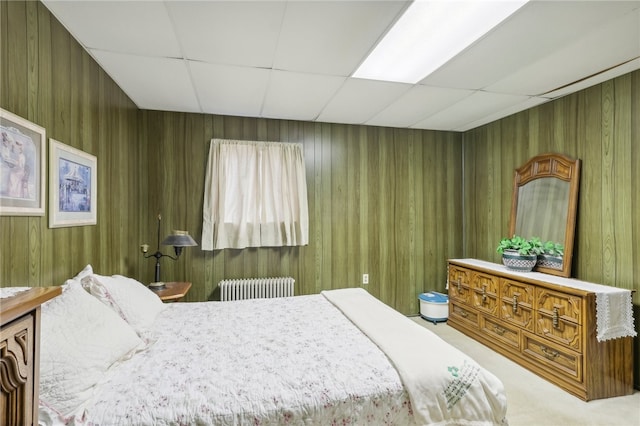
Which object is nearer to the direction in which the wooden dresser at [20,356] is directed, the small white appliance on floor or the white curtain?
the small white appliance on floor

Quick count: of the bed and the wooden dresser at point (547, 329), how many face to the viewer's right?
1

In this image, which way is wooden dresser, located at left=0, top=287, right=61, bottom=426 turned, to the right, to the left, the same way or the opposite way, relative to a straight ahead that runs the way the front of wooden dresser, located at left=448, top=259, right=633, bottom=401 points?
the opposite way

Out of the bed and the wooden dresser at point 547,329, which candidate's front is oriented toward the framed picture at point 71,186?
the wooden dresser

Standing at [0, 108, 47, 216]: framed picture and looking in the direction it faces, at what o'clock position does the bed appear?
The bed is roughly at 12 o'clock from the framed picture.

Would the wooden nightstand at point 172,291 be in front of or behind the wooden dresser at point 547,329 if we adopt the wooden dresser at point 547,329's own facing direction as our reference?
in front

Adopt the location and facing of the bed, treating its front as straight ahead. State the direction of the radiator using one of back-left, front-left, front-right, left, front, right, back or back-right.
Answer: left

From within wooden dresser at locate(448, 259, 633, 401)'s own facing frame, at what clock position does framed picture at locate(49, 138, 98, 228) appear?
The framed picture is roughly at 12 o'clock from the wooden dresser.

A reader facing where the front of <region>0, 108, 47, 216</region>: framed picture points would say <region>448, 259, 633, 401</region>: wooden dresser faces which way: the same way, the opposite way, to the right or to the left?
the opposite way

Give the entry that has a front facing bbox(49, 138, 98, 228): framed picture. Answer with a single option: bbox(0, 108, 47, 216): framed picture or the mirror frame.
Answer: the mirror frame

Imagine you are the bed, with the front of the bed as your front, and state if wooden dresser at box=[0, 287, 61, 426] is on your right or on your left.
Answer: on your right

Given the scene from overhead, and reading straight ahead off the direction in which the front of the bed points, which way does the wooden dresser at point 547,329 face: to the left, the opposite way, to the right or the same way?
the opposite way

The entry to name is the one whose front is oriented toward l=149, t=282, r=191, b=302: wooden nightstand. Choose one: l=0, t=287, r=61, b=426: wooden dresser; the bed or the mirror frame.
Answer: the mirror frame

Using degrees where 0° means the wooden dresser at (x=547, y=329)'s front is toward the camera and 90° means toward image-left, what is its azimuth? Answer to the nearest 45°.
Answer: approximately 45°

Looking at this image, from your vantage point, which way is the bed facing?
to the viewer's right

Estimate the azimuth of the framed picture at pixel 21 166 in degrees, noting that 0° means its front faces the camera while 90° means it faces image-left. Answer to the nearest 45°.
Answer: approximately 315°

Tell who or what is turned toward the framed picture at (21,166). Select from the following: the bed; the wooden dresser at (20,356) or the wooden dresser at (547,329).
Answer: the wooden dresser at (547,329)

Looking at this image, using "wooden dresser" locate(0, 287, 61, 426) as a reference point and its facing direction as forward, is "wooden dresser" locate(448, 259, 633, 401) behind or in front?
in front

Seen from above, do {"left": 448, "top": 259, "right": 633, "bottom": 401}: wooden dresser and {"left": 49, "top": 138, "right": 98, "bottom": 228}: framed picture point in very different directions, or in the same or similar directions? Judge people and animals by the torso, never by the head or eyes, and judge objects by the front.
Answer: very different directions
